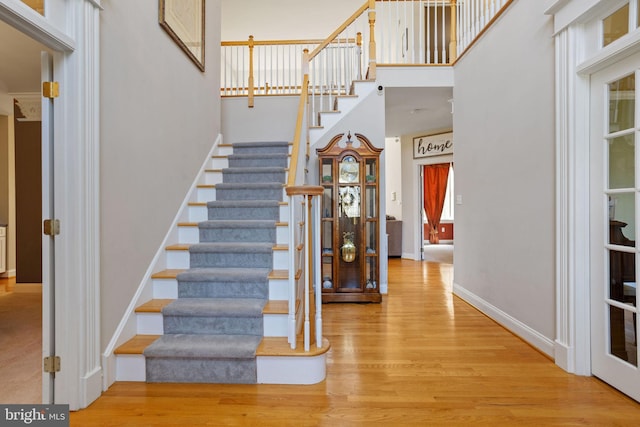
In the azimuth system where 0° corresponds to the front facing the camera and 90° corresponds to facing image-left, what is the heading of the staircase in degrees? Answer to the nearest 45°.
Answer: approximately 0°

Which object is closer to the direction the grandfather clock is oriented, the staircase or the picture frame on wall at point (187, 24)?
the staircase

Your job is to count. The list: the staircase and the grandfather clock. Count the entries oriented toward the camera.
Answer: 2

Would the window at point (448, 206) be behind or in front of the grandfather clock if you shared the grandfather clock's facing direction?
behind

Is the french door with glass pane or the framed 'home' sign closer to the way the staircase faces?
the french door with glass pane

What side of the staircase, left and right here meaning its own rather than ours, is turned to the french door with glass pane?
left

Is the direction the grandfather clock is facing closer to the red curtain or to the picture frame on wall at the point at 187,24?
the picture frame on wall

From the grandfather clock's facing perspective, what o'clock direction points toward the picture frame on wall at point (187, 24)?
The picture frame on wall is roughly at 2 o'clock from the grandfather clock.

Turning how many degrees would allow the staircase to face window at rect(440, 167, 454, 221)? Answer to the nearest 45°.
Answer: approximately 135° to its left

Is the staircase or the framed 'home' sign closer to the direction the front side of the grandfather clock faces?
the staircase
